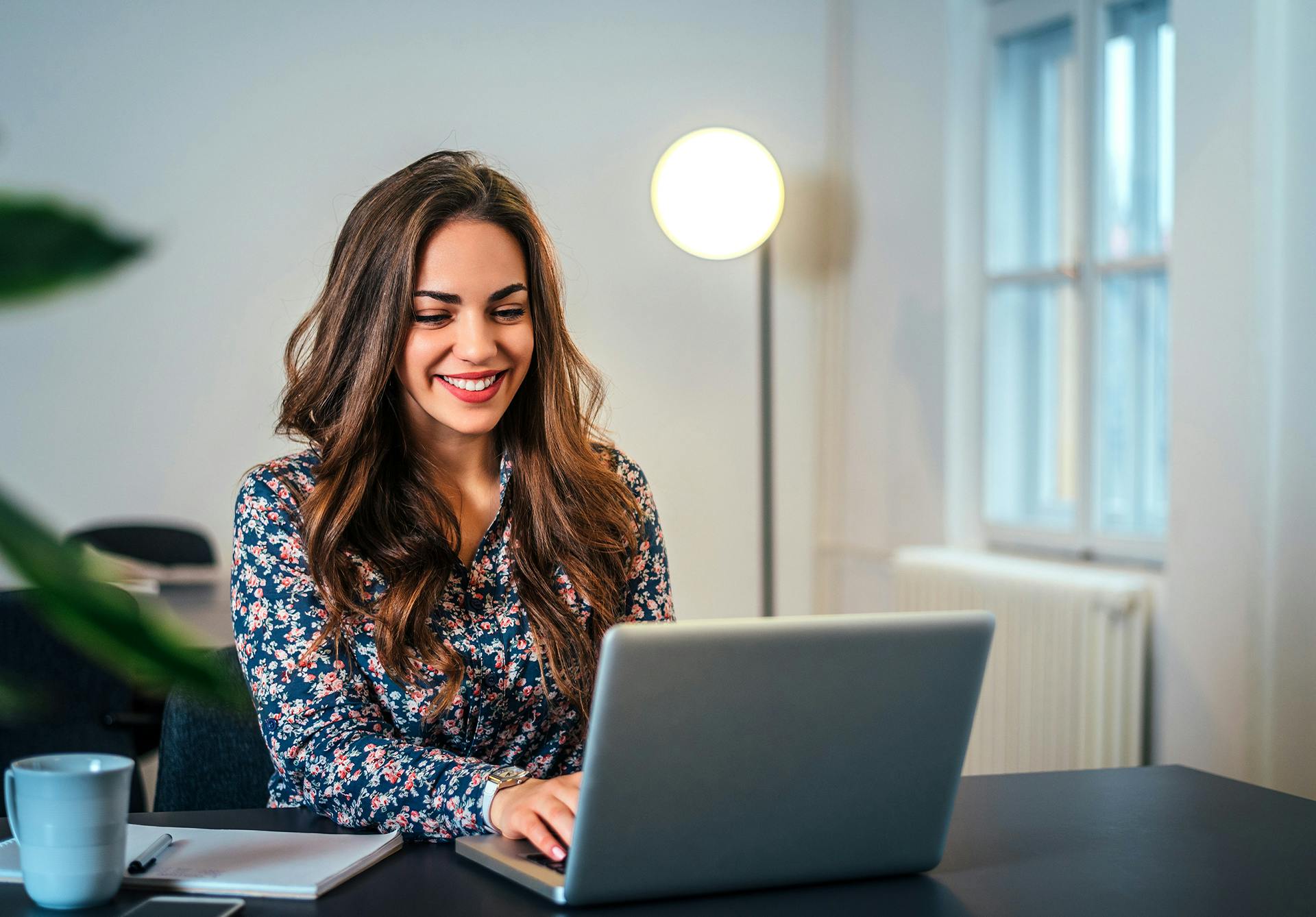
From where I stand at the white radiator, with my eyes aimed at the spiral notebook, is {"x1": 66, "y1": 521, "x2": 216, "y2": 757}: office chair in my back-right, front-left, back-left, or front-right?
front-right

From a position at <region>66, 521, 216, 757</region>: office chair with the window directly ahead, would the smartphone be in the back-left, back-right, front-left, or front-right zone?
front-right

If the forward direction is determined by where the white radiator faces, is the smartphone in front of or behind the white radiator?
in front

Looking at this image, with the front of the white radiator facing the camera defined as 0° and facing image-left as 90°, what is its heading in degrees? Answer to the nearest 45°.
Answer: approximately 45°

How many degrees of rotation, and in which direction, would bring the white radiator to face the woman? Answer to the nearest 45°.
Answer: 0° — it already faces them

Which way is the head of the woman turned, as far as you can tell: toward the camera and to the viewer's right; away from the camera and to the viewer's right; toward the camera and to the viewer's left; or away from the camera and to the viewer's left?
toward the camera and to the viewer's right

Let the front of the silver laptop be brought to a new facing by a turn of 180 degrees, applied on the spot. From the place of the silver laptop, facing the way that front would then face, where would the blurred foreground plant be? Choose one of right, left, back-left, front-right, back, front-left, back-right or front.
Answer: front-right

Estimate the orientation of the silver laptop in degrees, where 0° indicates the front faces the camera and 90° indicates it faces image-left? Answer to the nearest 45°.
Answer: approximately 135°

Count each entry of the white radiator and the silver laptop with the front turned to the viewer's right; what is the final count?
0
